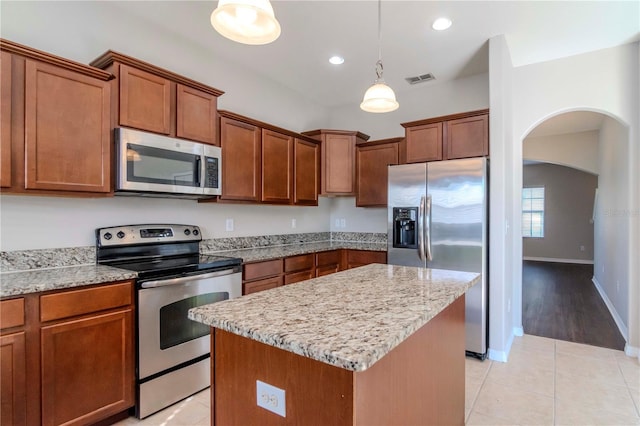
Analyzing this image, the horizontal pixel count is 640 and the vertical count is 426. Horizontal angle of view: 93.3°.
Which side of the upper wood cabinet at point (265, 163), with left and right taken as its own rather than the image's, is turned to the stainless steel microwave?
right

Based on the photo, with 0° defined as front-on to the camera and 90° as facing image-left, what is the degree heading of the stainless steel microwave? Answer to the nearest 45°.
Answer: approximately 315°

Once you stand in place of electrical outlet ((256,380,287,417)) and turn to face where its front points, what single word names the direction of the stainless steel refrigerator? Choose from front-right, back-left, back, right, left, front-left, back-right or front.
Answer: back

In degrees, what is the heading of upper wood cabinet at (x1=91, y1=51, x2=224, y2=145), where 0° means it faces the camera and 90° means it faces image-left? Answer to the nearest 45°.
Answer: approximately 315°

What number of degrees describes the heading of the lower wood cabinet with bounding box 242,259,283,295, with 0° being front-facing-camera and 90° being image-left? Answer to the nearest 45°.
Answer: approximately 315°
